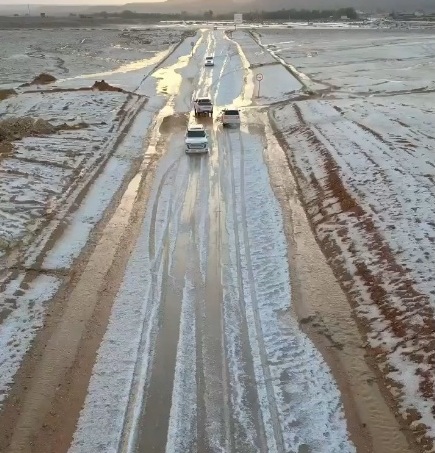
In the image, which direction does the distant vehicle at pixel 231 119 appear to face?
away from the camera

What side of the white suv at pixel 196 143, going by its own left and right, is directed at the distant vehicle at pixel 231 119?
back

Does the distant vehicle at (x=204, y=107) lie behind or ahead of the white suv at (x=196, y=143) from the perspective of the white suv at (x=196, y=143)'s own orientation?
behind

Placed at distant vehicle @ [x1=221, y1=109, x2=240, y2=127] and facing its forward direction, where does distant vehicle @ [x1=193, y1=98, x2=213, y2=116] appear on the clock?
distant vehicle @ [x1=193, y1=98, x2=213, y2=116] is roughly at 11 o'clock from distant vehicle @ [x1=221, y1=109, x2=240, y2=127].
